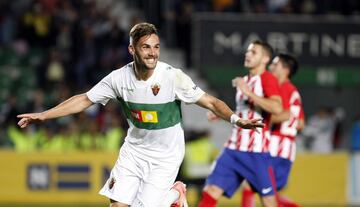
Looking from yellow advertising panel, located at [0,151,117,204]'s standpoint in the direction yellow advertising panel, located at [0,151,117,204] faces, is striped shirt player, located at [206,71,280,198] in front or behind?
in front

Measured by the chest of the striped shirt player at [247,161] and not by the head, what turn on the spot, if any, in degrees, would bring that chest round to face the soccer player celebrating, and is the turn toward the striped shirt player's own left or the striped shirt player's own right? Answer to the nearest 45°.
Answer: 0° — they already face them

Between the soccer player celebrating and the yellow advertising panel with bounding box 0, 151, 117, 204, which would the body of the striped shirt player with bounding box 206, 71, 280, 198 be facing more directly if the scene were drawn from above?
the soccer player celebrating

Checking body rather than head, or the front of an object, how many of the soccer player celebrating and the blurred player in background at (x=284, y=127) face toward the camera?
1

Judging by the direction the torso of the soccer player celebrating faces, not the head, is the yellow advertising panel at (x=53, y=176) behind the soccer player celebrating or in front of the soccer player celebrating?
behind

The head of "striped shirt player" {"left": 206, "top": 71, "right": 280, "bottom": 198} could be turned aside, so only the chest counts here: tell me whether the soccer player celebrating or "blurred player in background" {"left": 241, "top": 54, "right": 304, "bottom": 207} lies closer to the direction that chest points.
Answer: the soccer player celebrating

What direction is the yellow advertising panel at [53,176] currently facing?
toward the camera

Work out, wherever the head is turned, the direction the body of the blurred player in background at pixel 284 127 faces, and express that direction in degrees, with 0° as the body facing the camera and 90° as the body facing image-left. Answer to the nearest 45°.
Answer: approximately 90°
